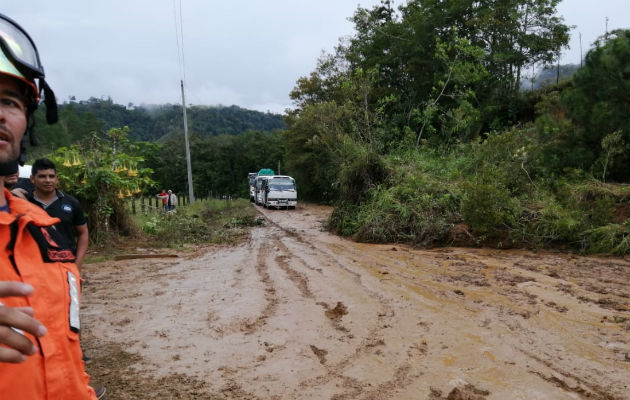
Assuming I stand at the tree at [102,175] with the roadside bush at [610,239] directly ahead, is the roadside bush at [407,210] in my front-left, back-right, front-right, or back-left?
front-left

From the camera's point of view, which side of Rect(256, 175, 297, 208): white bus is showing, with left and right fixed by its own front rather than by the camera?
front

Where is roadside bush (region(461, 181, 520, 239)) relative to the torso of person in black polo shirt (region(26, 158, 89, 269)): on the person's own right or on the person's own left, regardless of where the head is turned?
on the person's own left

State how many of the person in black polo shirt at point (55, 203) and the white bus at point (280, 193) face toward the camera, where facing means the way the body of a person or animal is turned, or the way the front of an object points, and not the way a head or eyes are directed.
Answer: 2

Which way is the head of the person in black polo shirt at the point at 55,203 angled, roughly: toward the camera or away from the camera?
toward the camera

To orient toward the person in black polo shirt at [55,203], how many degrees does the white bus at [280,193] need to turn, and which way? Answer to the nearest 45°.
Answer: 0° — it already faces them

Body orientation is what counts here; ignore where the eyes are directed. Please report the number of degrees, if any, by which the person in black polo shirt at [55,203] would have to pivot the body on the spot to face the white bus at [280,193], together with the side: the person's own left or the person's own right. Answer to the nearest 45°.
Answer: approximately 135° to the person's own left

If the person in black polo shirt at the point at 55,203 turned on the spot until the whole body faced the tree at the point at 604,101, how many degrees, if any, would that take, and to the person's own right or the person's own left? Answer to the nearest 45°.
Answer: approximately 90° to the person's own left

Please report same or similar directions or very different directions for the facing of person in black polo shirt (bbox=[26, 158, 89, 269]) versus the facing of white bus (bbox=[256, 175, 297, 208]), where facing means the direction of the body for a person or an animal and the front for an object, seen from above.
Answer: same or similar directions

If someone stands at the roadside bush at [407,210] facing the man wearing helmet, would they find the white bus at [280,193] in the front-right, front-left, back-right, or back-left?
back-right

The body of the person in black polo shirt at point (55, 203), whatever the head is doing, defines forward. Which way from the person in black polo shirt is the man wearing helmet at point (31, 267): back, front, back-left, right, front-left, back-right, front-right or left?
front

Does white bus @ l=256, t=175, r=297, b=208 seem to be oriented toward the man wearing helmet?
yes

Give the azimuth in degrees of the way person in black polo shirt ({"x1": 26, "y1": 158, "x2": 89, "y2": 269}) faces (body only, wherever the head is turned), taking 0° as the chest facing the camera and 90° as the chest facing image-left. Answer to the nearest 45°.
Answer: approximately 0°
